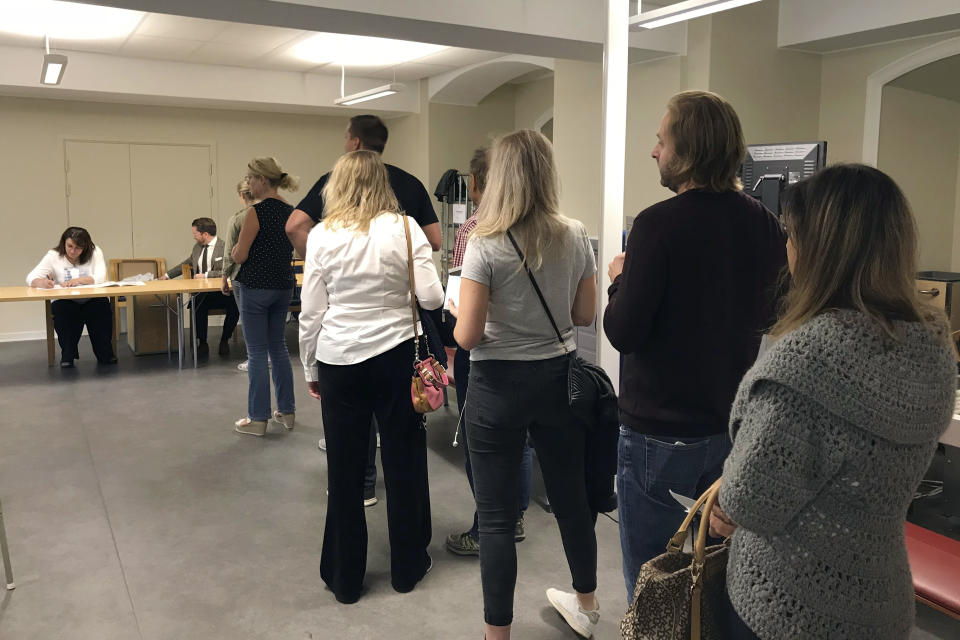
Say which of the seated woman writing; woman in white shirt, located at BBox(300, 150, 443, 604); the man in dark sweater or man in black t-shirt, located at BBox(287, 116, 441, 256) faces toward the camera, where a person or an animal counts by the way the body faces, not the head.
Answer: the seated woman writing

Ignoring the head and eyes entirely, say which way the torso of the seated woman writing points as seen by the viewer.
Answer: toward the camera

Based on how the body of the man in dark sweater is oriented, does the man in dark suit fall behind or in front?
in front

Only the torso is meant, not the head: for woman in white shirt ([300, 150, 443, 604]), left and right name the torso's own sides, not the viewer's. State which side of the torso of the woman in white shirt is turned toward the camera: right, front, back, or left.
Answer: back

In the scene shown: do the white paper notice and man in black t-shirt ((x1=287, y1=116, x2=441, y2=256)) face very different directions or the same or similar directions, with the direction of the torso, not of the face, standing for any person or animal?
very different directions

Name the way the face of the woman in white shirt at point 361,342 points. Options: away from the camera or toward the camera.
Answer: away from the camera

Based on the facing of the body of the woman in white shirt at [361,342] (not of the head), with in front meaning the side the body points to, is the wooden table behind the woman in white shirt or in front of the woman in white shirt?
in front

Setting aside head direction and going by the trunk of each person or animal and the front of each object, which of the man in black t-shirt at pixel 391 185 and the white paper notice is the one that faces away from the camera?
the man in black t-shirt

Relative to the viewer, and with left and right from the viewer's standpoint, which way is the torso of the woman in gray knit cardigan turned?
facing away from the viewer and to the left of the viewer

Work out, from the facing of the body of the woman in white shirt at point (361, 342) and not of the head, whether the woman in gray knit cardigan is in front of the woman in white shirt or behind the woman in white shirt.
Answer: behind

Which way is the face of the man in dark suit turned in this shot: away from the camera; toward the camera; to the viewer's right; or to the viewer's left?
to the viewer's left

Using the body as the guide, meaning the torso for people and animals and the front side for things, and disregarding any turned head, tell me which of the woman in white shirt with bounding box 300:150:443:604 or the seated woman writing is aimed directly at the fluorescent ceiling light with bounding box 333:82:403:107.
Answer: the woman in white shirt

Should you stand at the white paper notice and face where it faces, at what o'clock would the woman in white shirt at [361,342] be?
The woman in white shirt is roughly at 12 o'clock from the white paper notice.

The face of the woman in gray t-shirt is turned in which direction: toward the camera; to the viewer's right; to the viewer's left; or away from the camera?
away from the camera

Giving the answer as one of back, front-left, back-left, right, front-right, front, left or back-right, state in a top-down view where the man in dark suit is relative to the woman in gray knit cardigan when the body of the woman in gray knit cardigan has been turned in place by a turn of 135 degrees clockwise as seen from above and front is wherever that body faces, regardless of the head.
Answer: back-left

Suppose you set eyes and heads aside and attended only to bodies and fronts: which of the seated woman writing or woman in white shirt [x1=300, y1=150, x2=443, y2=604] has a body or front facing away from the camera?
the woman in white shirt
